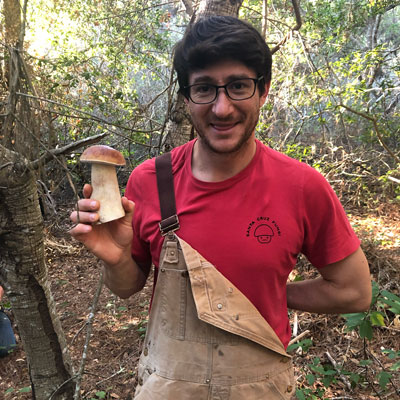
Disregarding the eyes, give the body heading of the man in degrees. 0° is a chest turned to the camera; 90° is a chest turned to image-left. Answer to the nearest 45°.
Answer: approximately 0°

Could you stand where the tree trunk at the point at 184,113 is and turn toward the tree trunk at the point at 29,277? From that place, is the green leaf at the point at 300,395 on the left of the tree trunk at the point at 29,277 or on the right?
left

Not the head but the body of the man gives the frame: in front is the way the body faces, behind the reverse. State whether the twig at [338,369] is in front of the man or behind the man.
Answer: behind

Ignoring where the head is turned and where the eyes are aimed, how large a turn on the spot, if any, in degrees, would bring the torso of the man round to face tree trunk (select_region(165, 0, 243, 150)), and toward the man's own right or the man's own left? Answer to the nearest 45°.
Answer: approximately 180°
